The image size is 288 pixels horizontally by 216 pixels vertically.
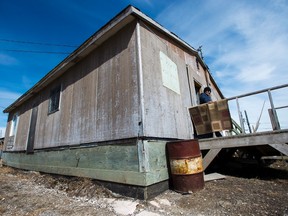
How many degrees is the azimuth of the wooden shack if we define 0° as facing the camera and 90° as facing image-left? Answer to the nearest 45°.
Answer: approximately 315°
